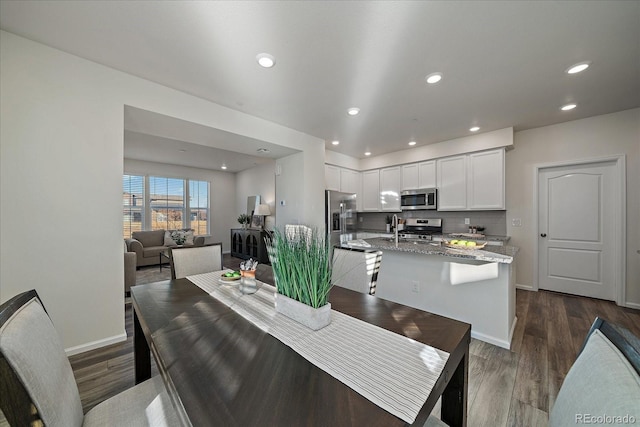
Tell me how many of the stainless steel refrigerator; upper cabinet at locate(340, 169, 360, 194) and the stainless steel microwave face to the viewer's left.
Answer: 0

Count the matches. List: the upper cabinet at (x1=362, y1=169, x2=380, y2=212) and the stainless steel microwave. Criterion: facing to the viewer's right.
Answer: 0

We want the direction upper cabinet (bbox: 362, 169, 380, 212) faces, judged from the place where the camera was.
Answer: facing the viewer and to the left of the viewer

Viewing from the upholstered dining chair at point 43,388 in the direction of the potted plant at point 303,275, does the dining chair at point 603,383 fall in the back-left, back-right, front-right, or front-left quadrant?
front-right

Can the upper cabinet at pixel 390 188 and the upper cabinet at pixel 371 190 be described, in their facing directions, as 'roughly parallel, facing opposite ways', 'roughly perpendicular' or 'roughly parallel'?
roughly parallel

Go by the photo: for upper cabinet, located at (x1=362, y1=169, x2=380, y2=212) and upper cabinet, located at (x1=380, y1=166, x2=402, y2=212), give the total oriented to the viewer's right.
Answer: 0

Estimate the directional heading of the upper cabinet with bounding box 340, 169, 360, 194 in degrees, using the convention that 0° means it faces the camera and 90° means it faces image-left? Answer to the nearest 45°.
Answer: approximately 315°

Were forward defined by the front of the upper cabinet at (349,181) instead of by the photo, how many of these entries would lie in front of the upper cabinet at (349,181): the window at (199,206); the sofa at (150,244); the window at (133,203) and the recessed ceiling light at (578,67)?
1

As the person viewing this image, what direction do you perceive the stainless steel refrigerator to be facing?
facing the viewer and to the right of the viewer

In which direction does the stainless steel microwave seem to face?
toward the camera

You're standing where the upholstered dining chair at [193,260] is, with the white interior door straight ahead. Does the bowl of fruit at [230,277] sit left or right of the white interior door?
right

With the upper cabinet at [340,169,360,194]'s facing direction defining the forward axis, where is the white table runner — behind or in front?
in front

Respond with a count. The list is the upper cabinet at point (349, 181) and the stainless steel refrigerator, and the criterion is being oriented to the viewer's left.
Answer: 0
